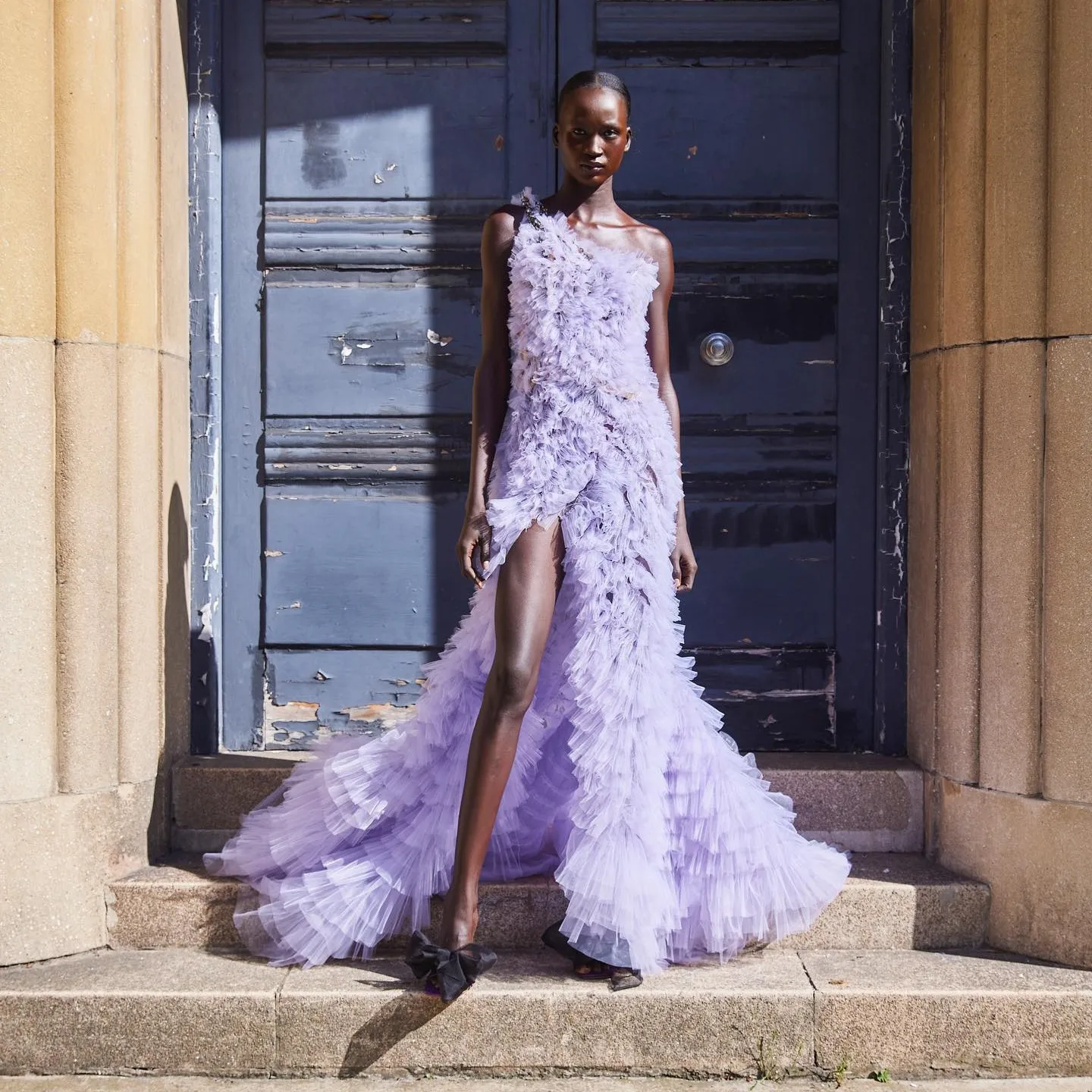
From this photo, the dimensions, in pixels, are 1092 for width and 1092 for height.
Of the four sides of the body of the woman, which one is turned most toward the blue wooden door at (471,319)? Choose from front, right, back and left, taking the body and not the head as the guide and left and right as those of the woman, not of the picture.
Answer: back

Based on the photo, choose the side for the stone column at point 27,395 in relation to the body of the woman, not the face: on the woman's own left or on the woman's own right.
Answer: on the woman's own right

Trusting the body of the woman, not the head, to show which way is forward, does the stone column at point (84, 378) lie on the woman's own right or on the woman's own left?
on the woman's own right

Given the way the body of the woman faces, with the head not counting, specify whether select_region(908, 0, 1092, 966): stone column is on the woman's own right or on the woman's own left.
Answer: on the woman's own left

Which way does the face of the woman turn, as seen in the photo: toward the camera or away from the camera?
toward the camera

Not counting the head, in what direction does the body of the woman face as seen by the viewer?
toward the camera
